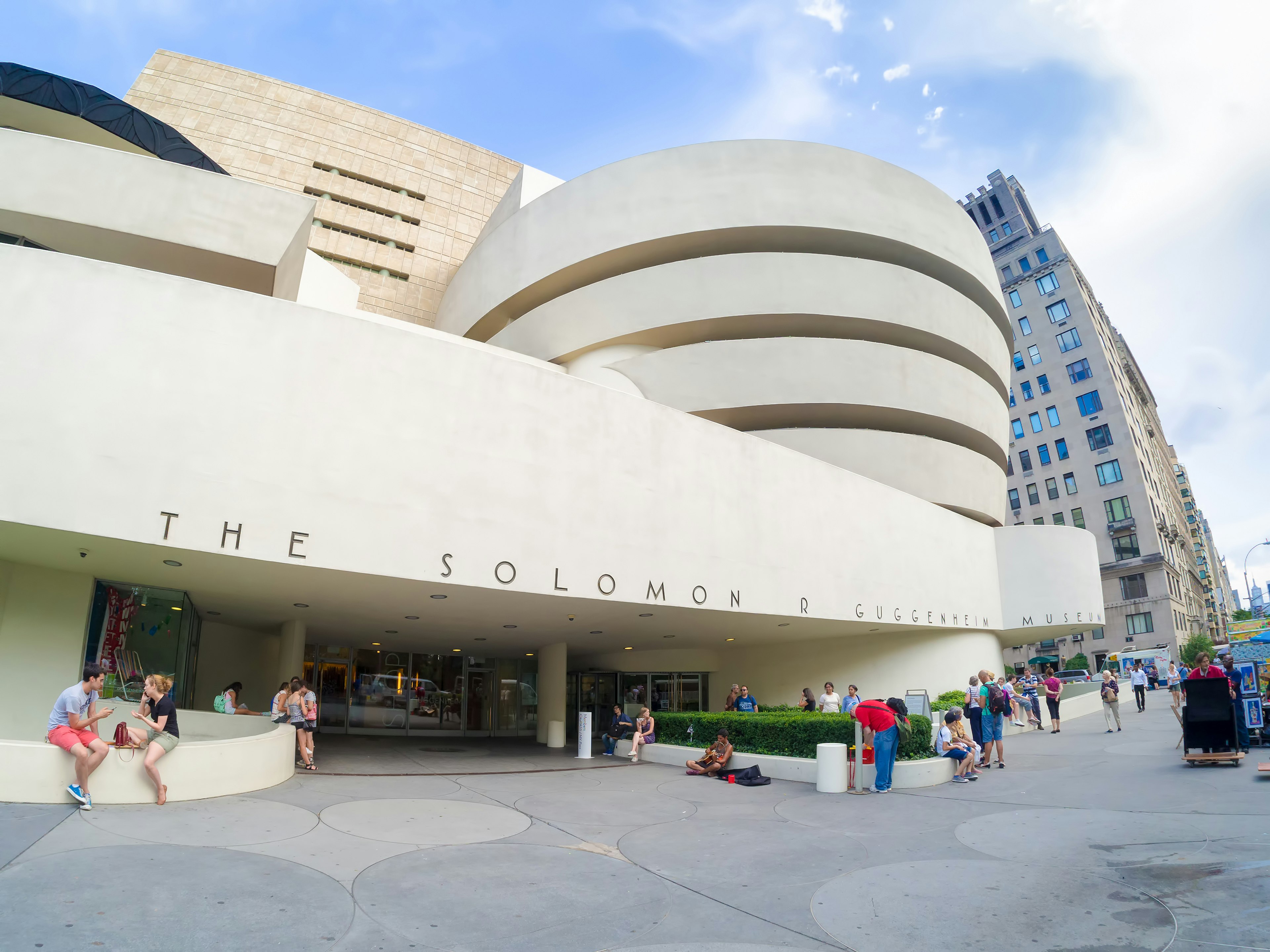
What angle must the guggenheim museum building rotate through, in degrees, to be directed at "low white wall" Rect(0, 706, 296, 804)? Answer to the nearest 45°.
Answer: approximately 90° to its right

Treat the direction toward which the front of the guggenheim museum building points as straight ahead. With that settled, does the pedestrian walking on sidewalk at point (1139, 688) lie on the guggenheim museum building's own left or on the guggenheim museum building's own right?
on the guggenheim museum building's own left

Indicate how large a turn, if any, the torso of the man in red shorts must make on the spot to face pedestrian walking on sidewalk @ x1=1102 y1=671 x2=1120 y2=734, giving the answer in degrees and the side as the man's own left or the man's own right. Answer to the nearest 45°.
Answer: approximately 45° to the man's own left

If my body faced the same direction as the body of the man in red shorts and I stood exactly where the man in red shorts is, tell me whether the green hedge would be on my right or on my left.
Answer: on my left

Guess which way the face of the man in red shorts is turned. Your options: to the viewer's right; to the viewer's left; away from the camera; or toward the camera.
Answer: to the viewer's right

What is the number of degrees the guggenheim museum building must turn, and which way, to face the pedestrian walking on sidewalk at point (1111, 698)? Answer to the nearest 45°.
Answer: approximately 45° to its left

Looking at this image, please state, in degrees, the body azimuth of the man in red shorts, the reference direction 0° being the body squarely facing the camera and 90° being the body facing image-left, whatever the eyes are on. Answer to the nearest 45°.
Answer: approximately 315°

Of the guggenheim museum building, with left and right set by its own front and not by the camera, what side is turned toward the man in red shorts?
right
